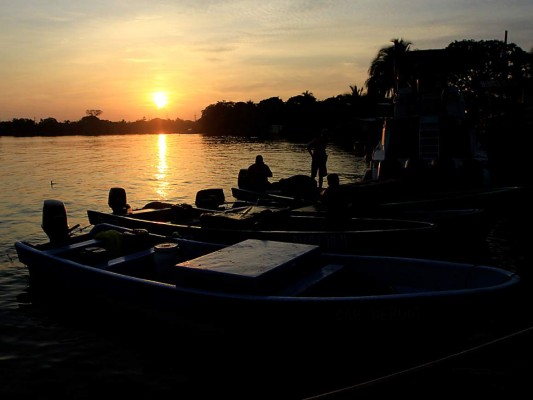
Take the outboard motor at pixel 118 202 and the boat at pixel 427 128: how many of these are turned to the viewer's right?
1

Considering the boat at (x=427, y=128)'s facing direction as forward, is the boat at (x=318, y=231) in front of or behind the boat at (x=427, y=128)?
behind

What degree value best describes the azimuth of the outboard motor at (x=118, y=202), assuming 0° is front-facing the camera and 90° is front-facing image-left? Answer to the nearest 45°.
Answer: approximately 270°

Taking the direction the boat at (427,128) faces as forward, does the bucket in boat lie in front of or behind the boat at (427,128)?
behind

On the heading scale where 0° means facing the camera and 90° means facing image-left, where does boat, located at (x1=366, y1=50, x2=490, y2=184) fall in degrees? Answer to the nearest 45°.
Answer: approximately 180°

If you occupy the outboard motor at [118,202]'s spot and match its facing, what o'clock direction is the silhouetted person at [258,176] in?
The silhouetted person is roughly at 11 o'clock from the outboard motor.

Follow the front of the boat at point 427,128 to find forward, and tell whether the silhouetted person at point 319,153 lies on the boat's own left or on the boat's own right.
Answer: on the boat's own left

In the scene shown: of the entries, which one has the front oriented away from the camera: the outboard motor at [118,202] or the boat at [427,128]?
the boat

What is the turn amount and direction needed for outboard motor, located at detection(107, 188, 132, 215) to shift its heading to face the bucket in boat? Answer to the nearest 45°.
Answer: approximately 90° to its right
